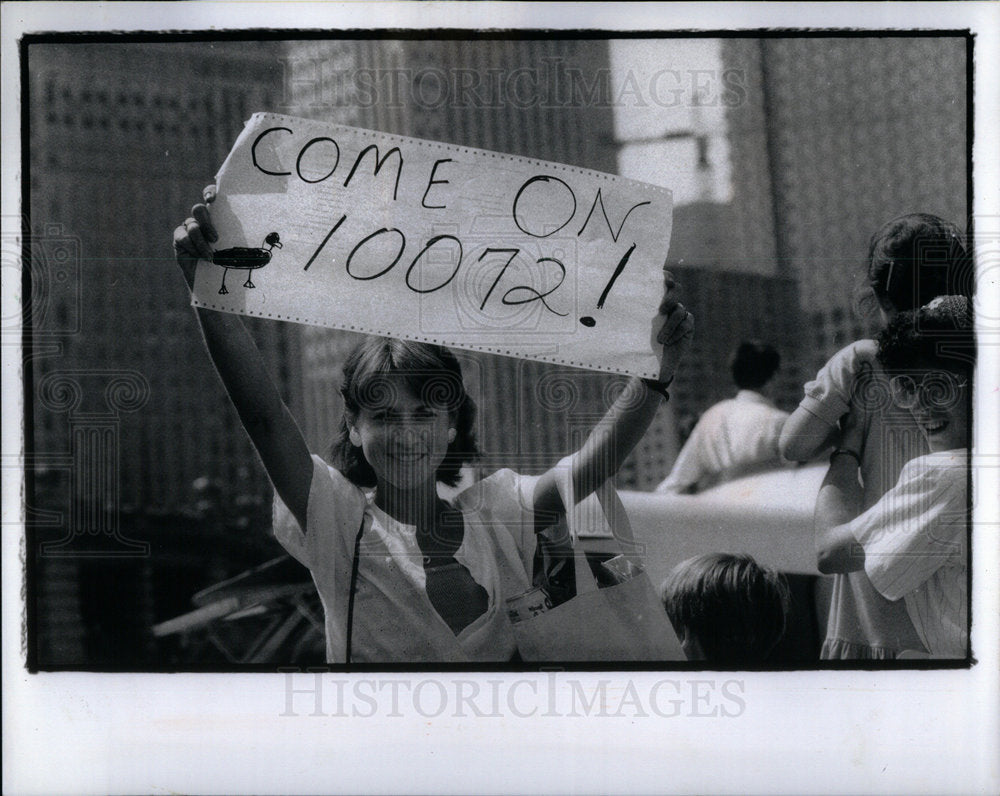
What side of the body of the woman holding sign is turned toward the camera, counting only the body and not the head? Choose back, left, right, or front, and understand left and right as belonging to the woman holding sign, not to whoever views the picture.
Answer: front

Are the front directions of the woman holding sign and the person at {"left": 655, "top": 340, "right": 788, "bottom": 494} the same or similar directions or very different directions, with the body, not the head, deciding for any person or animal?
very different directions

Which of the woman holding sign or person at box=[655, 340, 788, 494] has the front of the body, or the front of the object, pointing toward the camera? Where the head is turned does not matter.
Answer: the woman holding sign

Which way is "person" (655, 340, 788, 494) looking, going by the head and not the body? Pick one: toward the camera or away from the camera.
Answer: away from the camera

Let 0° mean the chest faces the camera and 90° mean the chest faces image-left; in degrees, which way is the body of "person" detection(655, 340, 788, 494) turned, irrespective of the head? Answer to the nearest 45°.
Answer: approximately 180°

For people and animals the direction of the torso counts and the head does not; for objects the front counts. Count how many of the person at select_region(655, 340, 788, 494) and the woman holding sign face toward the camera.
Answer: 1
